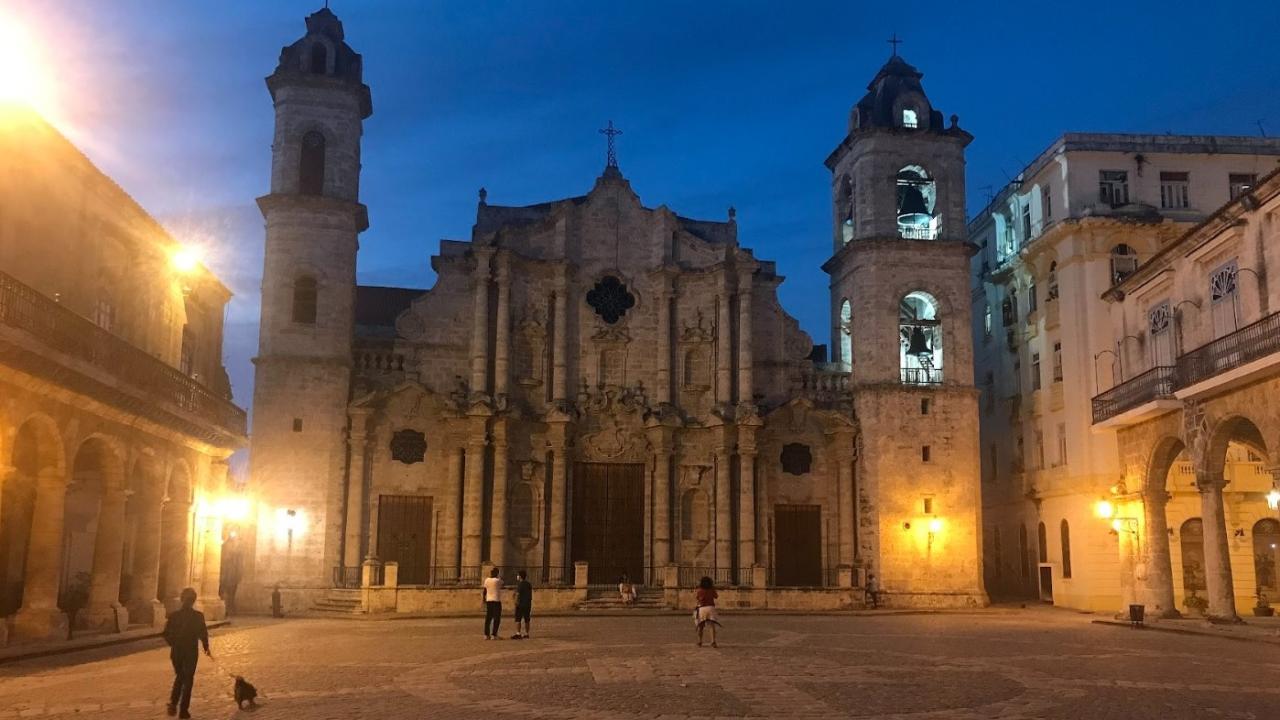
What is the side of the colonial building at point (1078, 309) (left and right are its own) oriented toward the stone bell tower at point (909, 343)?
front

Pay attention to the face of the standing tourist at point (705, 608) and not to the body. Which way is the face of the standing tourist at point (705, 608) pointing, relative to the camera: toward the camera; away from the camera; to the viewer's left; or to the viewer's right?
away from the camera

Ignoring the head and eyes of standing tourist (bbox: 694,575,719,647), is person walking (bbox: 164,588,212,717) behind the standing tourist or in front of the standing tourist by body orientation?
behind

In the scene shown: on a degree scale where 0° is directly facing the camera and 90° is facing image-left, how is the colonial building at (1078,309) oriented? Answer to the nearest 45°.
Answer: approximately 45°

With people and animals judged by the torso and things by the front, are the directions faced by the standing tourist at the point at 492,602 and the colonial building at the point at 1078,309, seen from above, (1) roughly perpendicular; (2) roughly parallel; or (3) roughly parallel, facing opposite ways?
roughly perpendicular

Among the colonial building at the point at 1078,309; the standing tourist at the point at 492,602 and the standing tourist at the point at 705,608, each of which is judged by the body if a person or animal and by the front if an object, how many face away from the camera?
2

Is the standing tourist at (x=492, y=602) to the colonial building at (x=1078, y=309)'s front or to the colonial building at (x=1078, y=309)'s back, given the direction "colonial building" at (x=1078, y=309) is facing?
to the front

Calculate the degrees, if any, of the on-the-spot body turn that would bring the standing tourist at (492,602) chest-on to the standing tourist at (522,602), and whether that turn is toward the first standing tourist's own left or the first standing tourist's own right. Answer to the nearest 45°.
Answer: approximately 90° to the first standing tourist's own right

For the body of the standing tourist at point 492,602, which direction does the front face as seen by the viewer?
away from the camera

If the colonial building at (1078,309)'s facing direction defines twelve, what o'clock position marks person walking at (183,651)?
The person walking is roughly at 11 o'clock from the colonial building.

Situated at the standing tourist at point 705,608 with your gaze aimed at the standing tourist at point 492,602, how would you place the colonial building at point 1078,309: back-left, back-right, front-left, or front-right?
back-right

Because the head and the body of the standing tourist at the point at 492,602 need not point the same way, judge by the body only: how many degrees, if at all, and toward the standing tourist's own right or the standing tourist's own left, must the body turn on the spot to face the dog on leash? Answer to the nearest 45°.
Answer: approximately 180°

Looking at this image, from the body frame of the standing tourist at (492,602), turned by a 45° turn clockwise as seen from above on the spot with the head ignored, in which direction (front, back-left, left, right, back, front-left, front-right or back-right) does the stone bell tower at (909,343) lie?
front

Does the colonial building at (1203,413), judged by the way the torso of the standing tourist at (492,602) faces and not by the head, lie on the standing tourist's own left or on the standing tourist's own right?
on the standing tourist's own right

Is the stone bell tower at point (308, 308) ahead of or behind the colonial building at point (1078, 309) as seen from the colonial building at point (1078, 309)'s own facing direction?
ahead
